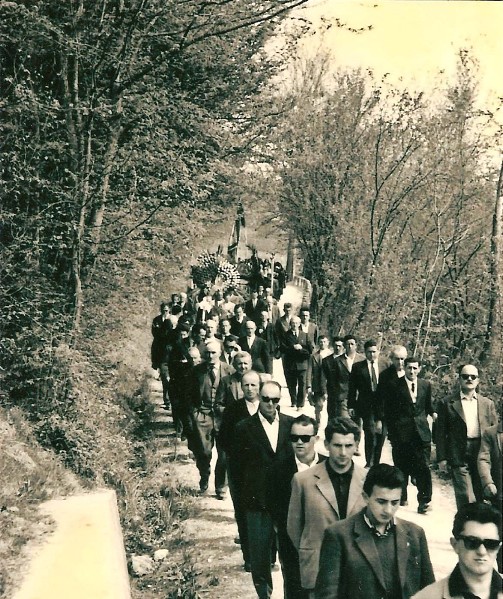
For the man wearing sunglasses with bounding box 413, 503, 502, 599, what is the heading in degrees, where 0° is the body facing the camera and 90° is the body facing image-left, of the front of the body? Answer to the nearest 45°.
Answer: approximately 315°

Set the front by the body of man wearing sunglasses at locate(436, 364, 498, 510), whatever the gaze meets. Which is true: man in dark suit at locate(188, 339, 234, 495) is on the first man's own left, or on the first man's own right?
on the first man's own right

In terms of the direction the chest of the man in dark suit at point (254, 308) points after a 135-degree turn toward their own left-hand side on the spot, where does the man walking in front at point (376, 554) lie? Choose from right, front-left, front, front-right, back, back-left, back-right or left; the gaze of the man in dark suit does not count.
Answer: back-right

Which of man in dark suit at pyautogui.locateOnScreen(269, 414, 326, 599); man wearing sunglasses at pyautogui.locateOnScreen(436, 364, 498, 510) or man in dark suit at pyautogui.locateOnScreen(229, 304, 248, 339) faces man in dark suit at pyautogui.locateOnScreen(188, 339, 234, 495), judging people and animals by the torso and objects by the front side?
man in dark suit at pyautogui.locateOnScreen(229, 304, 248, 339)

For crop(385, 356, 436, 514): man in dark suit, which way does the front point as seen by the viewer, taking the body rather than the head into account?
toward the camera

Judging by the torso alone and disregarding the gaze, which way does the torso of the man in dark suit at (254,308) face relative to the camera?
toward the camera

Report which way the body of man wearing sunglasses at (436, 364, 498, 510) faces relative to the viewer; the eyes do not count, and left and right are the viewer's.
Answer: facing the viewer

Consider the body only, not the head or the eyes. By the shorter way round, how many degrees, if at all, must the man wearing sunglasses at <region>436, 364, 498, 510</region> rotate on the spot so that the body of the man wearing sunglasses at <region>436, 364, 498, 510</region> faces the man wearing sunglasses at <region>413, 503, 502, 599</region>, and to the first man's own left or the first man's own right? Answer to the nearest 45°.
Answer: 0° — they already face them

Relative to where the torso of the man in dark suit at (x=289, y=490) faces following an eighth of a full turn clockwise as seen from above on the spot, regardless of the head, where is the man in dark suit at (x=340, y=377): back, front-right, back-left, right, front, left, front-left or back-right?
back

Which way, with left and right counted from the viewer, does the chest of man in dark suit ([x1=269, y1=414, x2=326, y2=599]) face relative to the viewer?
facing the viewer and to the right of the viewer

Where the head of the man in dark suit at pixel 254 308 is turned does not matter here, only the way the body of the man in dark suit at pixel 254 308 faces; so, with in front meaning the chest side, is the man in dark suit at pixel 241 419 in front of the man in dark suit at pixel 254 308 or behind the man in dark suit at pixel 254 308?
in front
